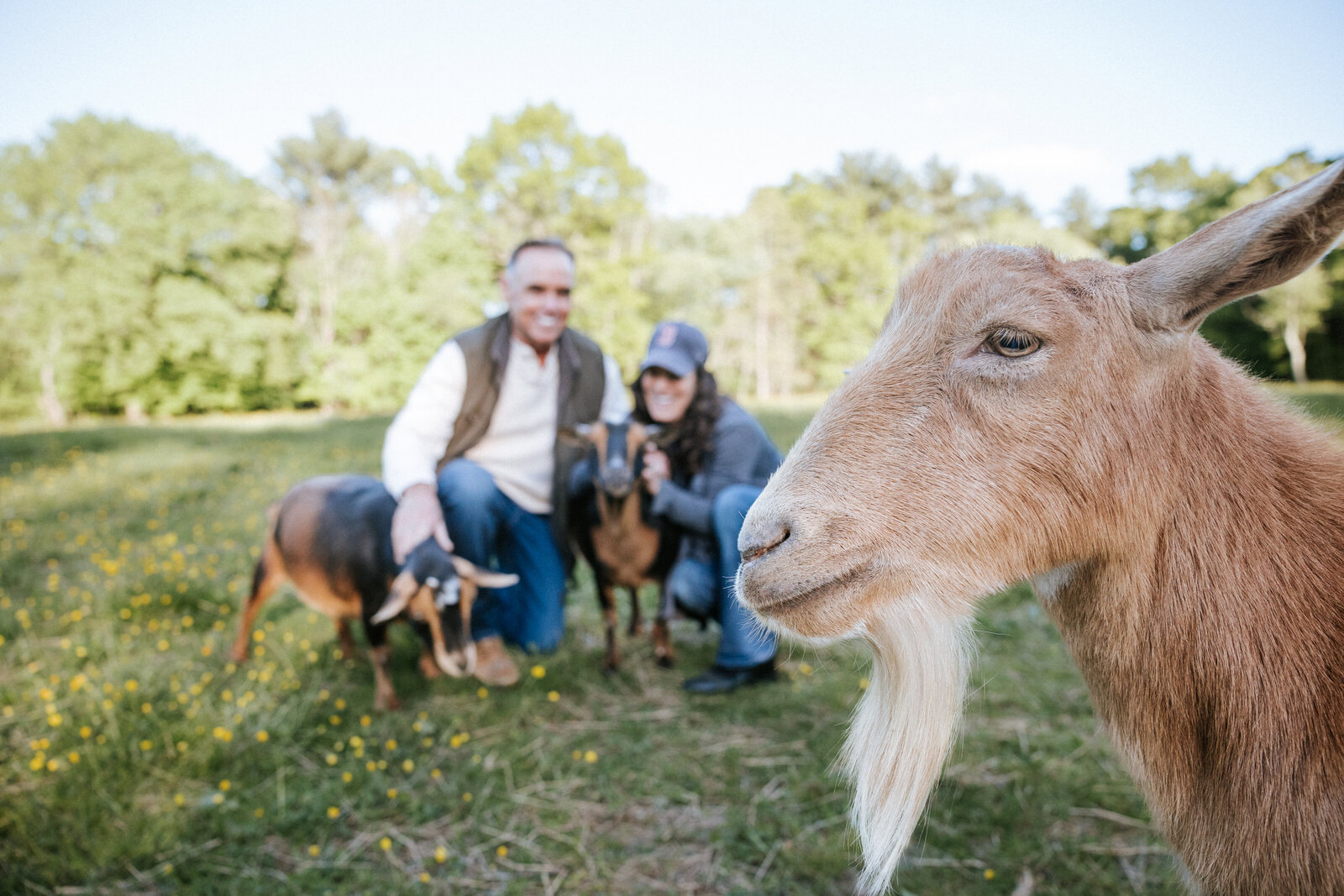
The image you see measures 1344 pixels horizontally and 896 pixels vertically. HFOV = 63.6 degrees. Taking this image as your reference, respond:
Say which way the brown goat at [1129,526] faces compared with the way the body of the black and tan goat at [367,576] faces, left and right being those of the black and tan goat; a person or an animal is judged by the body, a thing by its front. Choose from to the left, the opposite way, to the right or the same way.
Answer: the opposite way

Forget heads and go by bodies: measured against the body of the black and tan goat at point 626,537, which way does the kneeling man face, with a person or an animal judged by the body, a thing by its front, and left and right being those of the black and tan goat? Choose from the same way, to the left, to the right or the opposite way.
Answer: the same way

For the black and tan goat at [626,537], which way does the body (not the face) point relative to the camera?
toward the camera

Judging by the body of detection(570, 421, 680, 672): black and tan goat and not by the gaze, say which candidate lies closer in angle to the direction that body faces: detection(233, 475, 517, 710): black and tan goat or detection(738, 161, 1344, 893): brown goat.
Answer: the brown goat

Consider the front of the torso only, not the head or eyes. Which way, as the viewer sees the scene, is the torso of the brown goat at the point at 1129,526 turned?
to the viewer's left

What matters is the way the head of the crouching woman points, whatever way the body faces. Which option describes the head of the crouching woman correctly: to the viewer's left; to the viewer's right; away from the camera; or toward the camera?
toward the camera

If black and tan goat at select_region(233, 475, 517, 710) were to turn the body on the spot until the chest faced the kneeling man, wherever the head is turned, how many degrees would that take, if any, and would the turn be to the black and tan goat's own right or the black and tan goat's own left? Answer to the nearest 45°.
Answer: approximately 90° to the black and tan goat's own left

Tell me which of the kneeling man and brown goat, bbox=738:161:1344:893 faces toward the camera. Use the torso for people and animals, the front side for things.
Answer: the kneeling man

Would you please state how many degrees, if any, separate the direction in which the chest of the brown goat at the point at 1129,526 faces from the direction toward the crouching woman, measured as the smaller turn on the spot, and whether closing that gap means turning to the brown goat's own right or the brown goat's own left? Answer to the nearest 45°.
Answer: approximately 45° to the brown goat's own right

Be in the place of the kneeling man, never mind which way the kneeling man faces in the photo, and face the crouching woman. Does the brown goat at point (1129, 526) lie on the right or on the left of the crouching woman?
right

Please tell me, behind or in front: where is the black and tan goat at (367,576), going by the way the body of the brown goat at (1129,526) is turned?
in front

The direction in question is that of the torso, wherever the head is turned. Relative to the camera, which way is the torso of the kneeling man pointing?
toward the camera

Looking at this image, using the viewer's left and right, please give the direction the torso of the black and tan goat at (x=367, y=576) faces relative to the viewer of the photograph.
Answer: facing the viewer and to the right of the viewer

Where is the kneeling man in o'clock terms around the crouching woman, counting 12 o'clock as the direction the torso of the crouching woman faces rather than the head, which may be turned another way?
The kneeling man is roughly at 2 o'clock from the crouching woman.

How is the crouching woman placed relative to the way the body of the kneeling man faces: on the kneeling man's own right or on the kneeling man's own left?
on the kneeling man's own left
